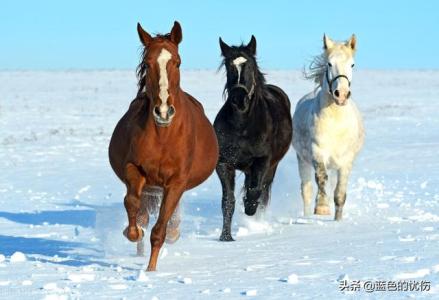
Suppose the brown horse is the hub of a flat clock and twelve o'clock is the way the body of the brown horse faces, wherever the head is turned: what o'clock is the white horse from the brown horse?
The white horse is roughly at 7 o'clock from the brown horse.

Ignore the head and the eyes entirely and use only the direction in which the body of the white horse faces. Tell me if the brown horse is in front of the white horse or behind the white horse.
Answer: in front

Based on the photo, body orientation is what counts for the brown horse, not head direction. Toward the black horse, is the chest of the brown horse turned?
no

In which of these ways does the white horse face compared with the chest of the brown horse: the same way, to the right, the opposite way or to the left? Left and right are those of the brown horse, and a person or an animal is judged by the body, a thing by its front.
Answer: the same way

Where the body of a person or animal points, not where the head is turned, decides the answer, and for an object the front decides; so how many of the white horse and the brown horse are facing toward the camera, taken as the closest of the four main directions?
2

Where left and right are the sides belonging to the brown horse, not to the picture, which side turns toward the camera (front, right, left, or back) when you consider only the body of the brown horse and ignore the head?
front

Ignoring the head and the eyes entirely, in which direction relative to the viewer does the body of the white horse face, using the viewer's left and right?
facing the viewer
